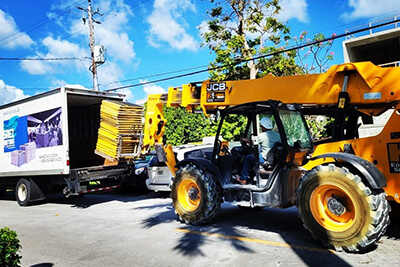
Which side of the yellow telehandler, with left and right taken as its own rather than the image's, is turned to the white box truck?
front

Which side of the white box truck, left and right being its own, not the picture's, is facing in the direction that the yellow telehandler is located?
back

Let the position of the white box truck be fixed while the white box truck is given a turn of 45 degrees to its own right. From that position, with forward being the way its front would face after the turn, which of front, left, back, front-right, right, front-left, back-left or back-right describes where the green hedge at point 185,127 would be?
front-right

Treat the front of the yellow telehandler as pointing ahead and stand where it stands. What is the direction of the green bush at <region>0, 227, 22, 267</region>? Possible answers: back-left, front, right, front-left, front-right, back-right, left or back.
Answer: left

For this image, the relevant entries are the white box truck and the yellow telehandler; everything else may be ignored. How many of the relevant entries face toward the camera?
0

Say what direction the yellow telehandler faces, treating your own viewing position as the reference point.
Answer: facing away from the viewer and to the left of the viewer

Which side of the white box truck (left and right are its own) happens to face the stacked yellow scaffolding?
back

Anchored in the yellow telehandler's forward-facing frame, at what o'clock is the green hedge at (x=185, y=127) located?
The green hedge is roughly at 1 o'clock from the yellow telehandler.

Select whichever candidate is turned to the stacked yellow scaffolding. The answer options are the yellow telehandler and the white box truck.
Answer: the yellow telehandler

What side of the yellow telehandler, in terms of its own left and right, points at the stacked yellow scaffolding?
front
